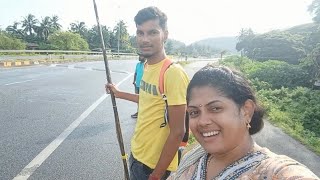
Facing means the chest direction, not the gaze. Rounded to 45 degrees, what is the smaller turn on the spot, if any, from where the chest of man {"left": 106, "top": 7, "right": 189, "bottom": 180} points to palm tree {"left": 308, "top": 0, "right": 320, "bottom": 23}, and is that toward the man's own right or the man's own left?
approximately 180°

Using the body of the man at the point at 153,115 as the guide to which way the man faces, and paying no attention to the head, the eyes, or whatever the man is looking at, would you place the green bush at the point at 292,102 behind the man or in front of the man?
behind

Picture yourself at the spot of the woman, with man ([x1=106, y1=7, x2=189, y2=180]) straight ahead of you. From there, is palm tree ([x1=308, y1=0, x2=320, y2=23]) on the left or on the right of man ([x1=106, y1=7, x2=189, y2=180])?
right

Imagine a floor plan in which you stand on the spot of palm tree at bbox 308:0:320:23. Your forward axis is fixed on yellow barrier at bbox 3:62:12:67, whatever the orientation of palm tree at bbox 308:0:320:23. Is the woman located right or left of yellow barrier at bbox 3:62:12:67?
left

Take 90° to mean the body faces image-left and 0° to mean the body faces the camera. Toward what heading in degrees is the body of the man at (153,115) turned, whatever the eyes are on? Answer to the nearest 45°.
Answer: approximately 45°

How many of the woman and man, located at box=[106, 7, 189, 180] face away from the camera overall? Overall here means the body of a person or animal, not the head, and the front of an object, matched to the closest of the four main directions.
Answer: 0
